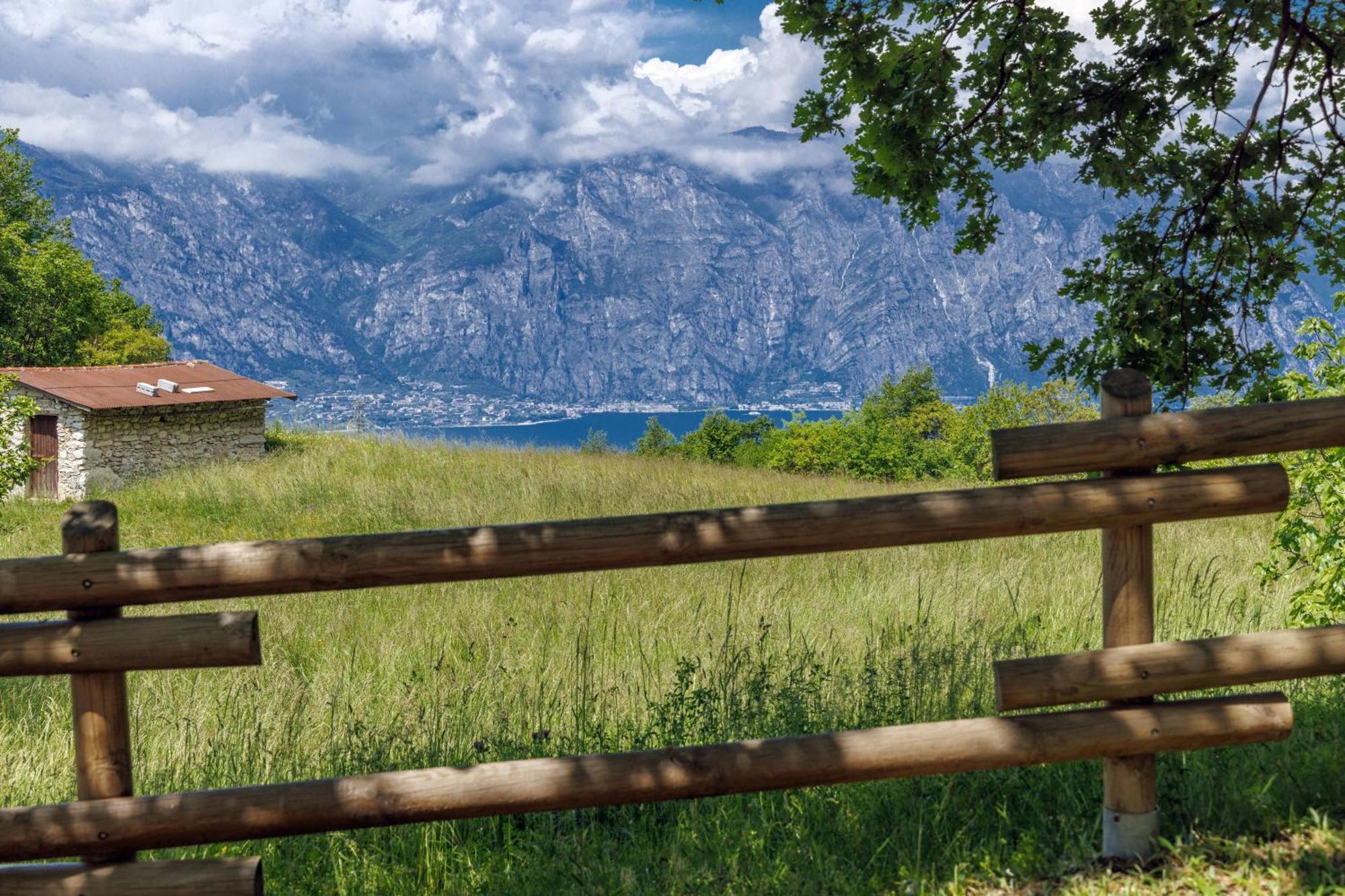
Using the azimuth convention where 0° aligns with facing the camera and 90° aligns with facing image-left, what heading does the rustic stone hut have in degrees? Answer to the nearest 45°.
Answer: approximately 45°

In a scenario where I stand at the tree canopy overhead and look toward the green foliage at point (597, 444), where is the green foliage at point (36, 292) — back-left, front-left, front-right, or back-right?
front-left

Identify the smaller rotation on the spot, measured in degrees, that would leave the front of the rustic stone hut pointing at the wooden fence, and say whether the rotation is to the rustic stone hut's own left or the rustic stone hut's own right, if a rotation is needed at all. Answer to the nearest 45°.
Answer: approximately 45° to the rustic stone hut's own left

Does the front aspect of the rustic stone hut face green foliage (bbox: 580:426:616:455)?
no

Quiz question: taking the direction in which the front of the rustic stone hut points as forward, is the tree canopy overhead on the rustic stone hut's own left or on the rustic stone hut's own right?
on the rustic stone hut's own left

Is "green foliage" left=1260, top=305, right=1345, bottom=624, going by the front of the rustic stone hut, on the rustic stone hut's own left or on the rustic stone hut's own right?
on the rustic stone hut's own left

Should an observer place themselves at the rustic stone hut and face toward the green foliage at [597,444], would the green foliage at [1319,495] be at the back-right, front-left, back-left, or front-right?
back-right

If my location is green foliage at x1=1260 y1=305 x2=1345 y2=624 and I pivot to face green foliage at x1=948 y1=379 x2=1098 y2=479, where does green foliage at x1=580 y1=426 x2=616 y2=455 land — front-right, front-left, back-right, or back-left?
front-left

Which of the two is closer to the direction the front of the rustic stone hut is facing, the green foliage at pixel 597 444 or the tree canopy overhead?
the tree canopy overhead
